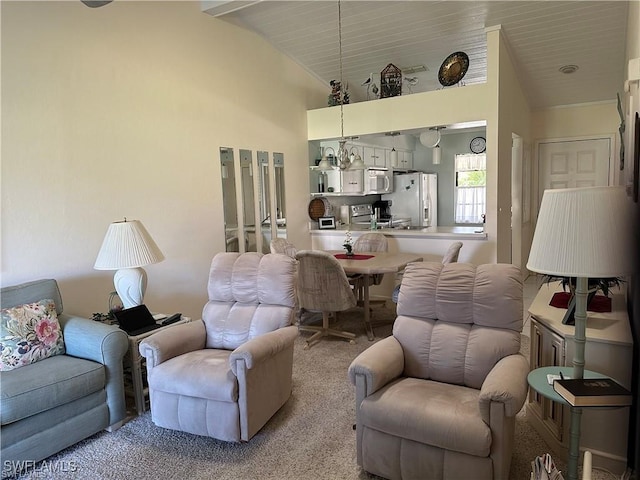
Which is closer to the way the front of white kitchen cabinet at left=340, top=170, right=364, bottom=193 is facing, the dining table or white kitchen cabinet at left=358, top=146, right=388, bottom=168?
the dining table

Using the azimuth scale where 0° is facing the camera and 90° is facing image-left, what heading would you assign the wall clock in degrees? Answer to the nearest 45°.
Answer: approximately 0°

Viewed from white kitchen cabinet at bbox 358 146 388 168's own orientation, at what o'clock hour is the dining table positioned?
The dining table is roughly at 12 o'clock from the white kitchen cabinet.

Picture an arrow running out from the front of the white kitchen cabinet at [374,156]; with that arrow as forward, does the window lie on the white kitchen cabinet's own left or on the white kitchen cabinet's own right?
on the white kitchen cabinet's own left

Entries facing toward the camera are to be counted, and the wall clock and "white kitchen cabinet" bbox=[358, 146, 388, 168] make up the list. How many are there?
2

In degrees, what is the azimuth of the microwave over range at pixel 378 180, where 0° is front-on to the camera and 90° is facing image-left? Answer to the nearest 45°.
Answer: approximately 0°

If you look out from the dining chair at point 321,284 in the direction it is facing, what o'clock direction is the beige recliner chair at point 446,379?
The beige recliner chair is roughly at 4 o'clock from the dining chair.

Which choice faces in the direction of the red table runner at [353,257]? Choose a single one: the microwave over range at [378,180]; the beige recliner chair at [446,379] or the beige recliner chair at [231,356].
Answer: the microwave over range

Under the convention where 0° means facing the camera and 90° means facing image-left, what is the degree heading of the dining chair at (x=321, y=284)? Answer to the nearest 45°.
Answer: approximately 225°

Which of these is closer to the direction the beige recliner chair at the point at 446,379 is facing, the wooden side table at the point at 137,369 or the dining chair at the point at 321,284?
the wooden side table
